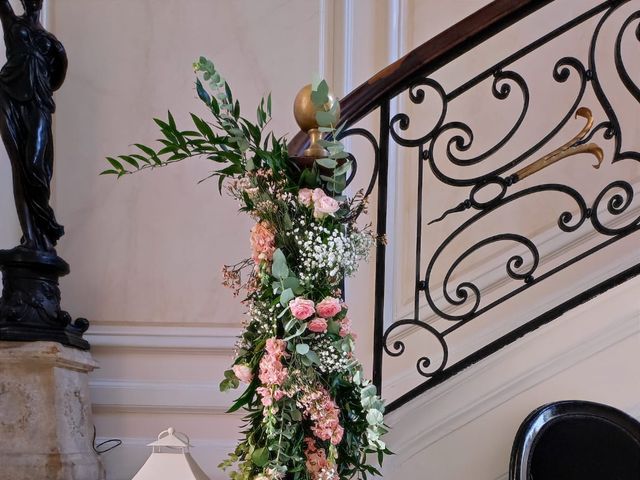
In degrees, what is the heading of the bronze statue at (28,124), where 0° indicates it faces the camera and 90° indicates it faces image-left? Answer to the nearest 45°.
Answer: approximately 0°

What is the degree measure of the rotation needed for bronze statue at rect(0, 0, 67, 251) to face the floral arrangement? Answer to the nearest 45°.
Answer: approximately 45° to its left

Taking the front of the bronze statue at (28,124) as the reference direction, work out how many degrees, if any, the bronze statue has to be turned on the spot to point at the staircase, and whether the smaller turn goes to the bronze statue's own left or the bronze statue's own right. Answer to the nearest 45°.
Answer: approximately 45° to the bronze statue's own left
